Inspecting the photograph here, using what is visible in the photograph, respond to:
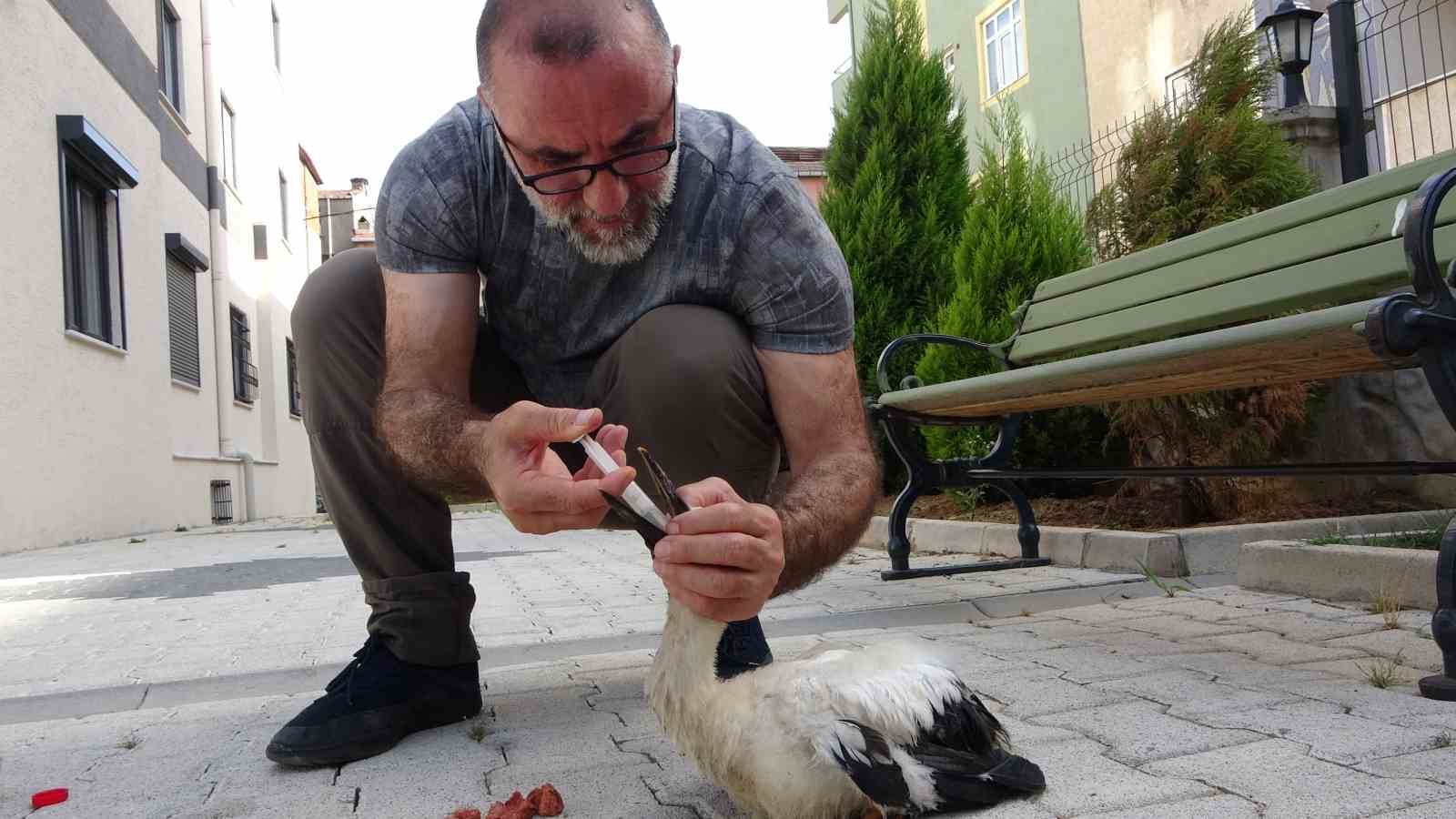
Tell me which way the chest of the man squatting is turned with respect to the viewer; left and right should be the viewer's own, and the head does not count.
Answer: facing the viewer

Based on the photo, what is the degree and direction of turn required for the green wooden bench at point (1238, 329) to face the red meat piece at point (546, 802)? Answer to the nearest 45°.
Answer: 0° — it already faces it

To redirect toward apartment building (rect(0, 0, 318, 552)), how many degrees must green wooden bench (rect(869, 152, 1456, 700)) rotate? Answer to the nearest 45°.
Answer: approximately 45° to its right

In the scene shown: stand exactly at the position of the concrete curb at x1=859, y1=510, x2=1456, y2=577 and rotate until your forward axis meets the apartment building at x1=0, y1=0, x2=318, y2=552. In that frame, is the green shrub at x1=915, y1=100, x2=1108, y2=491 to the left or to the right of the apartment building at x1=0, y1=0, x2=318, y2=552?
right

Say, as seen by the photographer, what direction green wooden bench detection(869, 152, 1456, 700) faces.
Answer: facing the viewer and to the left of the viewer

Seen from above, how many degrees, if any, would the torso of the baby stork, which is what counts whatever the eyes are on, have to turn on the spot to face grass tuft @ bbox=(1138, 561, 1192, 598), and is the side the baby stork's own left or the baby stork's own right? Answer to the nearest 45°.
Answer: approximately 135° to the baby stork's own right

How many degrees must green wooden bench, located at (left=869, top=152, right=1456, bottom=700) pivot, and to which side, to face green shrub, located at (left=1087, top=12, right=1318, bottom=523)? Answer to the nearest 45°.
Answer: approximately 135° to its right

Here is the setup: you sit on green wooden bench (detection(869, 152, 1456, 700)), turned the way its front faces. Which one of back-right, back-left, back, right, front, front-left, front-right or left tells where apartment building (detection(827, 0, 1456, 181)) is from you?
back-right

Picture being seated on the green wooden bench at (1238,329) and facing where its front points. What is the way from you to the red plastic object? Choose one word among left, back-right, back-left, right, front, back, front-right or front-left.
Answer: front

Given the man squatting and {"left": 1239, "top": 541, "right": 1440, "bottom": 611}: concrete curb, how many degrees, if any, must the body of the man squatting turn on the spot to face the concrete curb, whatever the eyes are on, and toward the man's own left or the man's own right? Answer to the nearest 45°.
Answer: approximately 90° to the man's own left

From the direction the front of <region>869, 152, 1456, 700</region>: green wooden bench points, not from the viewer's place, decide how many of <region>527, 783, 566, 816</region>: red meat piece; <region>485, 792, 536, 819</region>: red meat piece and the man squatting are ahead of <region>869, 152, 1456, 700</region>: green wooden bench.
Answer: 3

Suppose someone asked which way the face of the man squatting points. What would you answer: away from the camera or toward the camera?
toward the camera

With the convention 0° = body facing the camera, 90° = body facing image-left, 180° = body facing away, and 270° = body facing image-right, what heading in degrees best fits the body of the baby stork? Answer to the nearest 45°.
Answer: approximately 90°

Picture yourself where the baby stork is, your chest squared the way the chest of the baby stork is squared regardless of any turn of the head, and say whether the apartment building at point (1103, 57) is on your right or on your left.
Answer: on your right

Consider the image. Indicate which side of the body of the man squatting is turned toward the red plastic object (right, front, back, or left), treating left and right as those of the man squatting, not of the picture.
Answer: right
